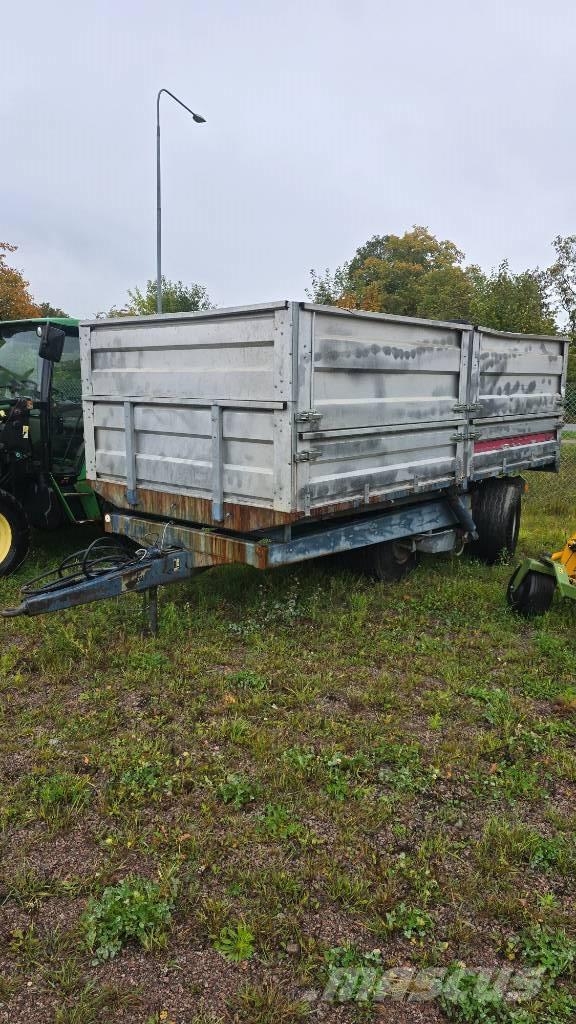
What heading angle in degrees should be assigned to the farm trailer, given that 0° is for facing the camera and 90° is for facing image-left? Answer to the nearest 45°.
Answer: approximately 45°

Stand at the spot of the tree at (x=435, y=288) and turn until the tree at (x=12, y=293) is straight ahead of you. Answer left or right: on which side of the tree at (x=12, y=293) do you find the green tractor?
left

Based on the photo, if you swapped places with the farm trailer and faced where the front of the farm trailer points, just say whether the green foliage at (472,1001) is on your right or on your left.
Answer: on your left

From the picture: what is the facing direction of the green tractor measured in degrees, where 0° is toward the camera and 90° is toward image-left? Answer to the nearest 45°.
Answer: approximately 45°

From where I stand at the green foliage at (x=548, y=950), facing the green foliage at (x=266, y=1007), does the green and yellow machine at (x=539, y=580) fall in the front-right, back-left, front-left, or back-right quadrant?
back-right

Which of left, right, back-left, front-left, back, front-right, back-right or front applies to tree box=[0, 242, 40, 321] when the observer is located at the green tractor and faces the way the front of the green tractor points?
back-right

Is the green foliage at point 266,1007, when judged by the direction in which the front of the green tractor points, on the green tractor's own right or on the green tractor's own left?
on the green tractor's own left

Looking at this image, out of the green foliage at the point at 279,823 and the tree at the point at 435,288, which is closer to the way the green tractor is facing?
the green foliage

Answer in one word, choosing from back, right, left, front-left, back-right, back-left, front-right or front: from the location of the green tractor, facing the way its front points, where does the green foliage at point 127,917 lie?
front-left

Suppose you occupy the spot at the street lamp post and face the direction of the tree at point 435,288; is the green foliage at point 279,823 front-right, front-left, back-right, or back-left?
back-right

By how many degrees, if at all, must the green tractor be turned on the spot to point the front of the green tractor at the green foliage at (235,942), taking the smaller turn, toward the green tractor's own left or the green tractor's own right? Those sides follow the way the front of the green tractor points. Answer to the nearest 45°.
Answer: approximately 45° to the green tractor's own left

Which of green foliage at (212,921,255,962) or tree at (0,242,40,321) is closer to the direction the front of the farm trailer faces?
the green foliage
